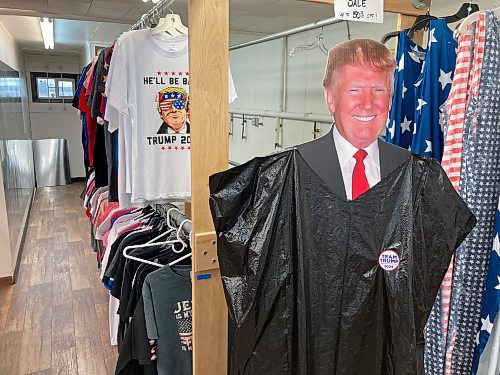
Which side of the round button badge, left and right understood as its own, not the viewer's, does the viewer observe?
front

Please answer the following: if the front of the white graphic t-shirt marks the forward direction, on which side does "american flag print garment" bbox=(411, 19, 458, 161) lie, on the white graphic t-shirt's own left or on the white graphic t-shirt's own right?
on the white graphic t-shirt's own left

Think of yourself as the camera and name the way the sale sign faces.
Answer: facing the viewer

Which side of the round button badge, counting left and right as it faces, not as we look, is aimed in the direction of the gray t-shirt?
right

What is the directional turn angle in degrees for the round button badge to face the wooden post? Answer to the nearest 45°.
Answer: approximately 90° to its right

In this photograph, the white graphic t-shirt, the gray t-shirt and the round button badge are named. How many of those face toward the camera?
3

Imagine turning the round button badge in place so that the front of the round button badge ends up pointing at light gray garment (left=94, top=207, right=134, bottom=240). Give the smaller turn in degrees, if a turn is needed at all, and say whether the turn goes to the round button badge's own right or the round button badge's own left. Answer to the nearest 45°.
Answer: approximately 135° to the round button badge's own right

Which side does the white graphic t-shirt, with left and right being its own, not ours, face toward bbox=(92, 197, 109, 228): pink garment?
back

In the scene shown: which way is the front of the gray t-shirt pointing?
toward the camera

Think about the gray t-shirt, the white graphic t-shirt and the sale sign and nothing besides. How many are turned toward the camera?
3
